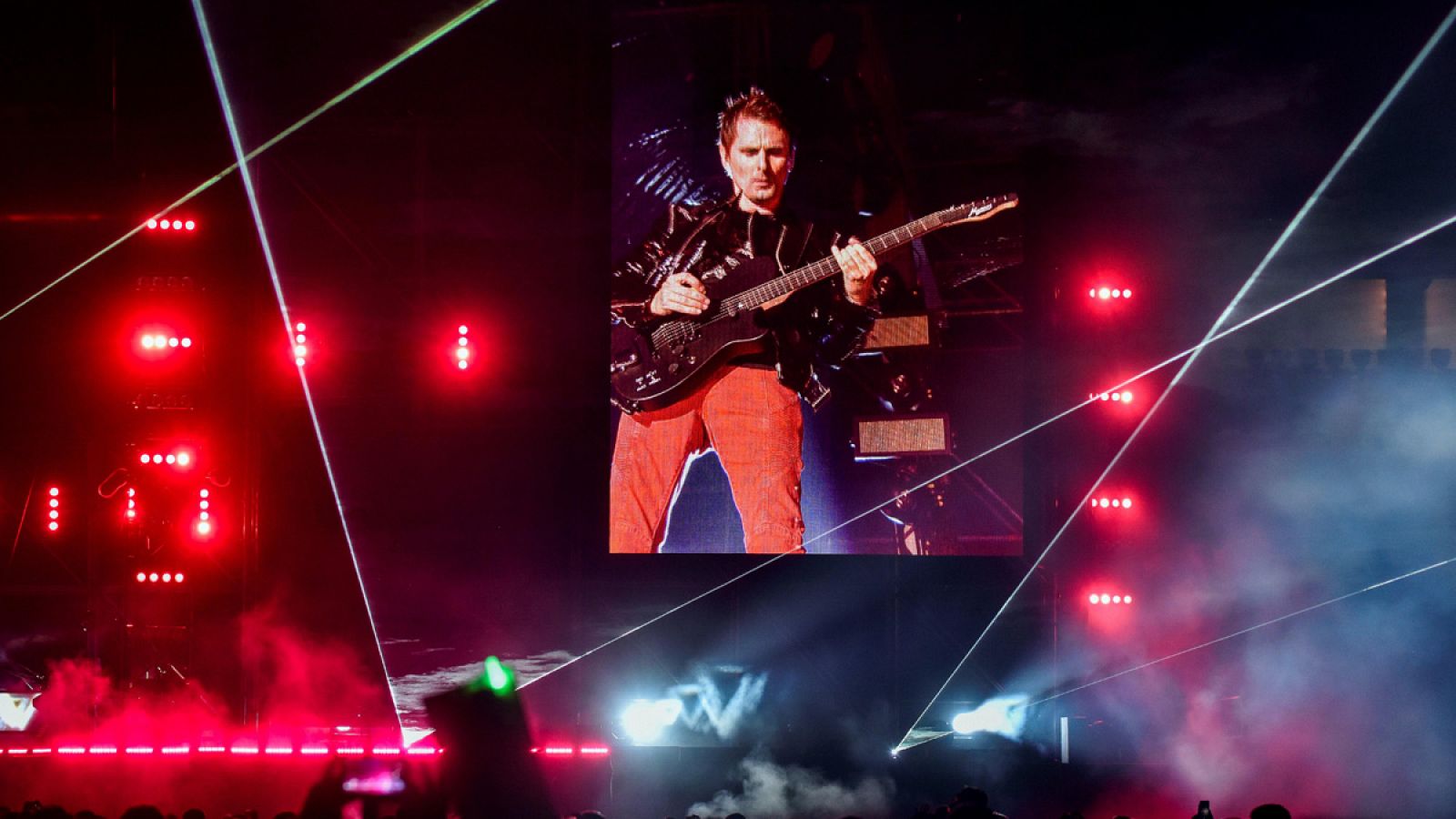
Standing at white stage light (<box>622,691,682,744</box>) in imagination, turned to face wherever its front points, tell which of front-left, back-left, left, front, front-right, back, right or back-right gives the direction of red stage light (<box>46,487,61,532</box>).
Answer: right

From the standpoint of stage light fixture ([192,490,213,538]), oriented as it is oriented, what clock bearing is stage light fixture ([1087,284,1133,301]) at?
stage light fixture ([1087,284,1133,301]) is roughly at 10 o'clock from stage light fixture ([192,490,213,538]).

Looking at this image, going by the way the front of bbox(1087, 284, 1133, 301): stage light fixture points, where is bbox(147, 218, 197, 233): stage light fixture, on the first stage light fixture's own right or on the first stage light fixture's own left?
on the first stage light fixture's own right

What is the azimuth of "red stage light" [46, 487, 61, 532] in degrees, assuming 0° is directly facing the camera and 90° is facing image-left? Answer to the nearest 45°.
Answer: approximately 0°

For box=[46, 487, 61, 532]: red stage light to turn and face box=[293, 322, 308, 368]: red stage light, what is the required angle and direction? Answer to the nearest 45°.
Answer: approximately 45° to its left

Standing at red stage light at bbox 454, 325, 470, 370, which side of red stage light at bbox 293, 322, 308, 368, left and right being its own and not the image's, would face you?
left

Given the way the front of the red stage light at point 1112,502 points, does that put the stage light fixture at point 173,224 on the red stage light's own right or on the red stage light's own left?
on the red stage light's own right
